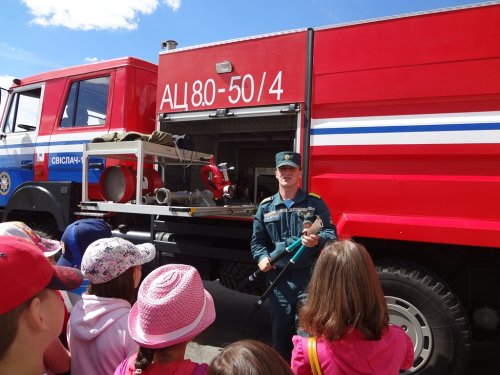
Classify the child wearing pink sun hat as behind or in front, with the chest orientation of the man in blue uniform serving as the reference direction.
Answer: in front

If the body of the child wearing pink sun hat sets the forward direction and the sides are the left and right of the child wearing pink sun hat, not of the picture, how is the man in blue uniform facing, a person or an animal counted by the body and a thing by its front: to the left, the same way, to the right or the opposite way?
the opposite way

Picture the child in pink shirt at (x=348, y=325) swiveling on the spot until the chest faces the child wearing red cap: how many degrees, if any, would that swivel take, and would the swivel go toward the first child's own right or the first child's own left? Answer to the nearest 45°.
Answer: approximately 135° to the first child's own left

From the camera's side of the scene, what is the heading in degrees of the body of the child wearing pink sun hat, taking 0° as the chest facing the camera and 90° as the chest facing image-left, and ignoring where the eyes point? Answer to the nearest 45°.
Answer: approximately 225°

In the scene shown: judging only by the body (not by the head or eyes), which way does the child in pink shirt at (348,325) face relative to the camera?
away from the camera

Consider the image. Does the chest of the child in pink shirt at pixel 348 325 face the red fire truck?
yes

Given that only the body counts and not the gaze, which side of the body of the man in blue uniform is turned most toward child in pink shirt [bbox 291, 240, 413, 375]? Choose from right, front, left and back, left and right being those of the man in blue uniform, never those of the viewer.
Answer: front

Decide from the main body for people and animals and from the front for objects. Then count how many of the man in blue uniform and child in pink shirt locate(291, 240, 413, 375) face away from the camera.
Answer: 1

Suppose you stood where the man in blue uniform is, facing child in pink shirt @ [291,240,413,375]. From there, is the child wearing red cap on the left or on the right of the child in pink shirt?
right

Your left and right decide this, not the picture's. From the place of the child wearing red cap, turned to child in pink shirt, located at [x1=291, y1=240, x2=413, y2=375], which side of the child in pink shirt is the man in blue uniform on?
left

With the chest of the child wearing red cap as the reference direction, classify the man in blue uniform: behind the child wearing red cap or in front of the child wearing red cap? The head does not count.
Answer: in front

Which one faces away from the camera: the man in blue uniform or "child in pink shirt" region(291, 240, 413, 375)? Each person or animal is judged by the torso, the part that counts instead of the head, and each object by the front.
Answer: the child in pink shirt

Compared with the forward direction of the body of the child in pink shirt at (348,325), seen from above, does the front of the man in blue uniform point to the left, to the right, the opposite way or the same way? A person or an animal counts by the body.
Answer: the opposite way
